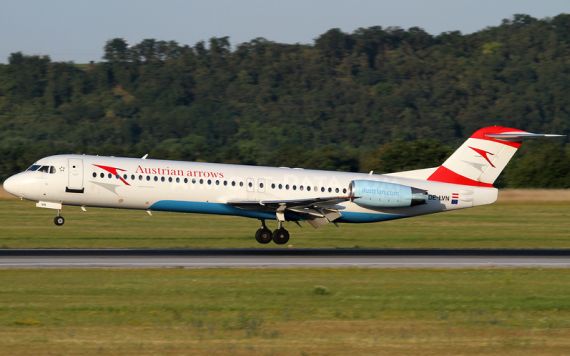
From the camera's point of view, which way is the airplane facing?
to the viewer's left
